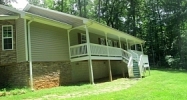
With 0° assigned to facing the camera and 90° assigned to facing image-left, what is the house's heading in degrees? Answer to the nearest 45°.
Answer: approximately 315°
